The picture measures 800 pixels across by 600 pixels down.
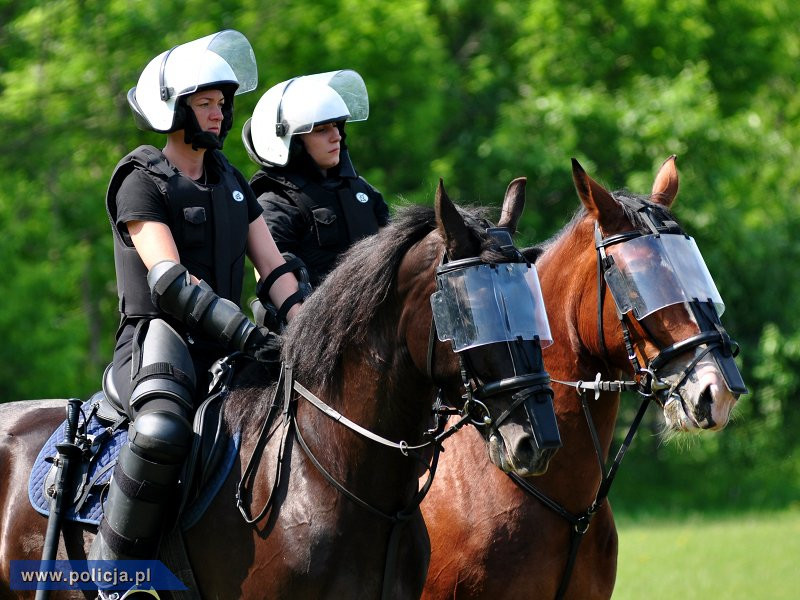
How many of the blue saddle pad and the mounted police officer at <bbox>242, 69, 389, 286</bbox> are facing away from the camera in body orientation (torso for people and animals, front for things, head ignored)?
0

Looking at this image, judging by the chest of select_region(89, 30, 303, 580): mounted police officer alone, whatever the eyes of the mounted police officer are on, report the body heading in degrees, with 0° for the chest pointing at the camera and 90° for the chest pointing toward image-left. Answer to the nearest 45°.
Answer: approximately 315°

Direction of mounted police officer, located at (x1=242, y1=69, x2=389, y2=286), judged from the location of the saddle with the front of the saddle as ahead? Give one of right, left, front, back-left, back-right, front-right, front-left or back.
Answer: left

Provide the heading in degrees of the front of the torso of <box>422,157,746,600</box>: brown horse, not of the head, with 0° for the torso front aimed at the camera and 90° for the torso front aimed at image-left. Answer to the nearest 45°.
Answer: approximately 315°

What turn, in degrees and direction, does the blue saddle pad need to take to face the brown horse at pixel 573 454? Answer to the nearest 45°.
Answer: approximately 45° to its left

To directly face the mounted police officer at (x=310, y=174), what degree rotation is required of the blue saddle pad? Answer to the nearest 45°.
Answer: approximately 90° to its left

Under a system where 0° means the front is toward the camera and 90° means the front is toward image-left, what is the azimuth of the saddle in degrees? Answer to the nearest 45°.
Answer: approximately 315°

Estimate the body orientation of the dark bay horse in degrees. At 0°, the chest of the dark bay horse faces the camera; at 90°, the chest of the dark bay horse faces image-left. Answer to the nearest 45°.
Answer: approximately 315°

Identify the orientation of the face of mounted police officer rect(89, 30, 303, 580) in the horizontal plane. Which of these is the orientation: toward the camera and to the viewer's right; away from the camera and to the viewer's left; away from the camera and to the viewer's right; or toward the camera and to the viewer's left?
toward the camera and to the viewer's right
